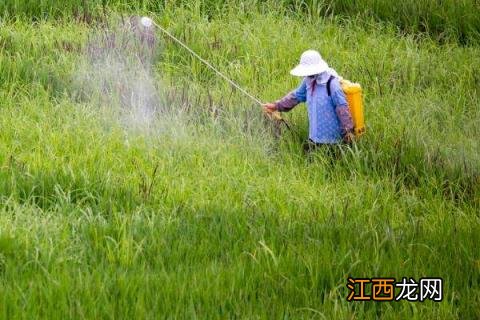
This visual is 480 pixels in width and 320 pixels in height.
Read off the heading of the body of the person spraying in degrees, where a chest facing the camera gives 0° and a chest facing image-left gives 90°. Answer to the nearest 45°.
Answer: approximately 45°

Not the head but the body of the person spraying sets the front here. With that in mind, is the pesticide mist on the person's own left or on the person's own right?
on the person's own right

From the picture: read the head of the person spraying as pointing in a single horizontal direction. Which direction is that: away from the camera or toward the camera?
toward the camera
